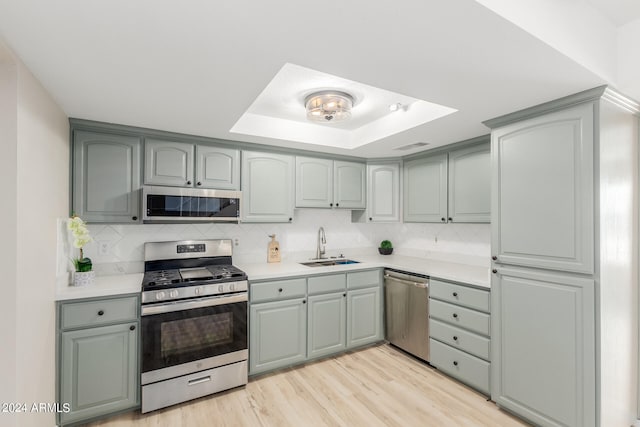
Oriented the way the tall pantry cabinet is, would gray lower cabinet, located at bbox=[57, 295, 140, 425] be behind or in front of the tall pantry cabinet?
in front

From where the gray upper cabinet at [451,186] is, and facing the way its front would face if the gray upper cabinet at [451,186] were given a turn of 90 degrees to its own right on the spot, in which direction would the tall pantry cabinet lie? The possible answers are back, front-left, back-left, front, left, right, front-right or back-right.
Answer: back

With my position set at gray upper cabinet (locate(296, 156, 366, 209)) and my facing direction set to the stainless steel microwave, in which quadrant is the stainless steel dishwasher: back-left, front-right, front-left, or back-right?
back-left

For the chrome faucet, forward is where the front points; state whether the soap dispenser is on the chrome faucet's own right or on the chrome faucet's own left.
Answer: on the chrome faucet's own right

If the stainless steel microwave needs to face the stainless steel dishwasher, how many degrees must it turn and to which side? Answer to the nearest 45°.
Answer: approximately 90° to its left

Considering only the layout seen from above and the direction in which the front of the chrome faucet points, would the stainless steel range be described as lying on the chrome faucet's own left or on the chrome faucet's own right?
on the chrome faucet's own right

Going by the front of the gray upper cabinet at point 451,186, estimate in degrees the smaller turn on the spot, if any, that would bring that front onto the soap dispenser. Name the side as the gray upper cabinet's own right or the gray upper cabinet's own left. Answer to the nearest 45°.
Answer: approximately 45° to the gray upper cabinet's own right

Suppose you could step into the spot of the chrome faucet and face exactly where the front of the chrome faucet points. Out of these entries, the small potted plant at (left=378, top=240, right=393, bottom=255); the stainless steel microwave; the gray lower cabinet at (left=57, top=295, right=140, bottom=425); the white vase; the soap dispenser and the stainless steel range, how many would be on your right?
5

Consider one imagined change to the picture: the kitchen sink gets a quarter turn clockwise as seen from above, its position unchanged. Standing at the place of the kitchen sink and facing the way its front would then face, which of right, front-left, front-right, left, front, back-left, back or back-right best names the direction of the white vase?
front
